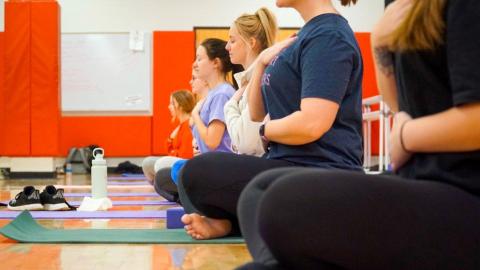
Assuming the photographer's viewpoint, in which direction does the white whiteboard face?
facing the viewer

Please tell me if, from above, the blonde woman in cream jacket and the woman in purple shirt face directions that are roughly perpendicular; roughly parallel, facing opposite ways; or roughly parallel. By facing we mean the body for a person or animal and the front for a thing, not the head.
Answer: roughly parallel

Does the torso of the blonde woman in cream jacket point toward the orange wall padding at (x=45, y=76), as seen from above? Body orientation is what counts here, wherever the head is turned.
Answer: no

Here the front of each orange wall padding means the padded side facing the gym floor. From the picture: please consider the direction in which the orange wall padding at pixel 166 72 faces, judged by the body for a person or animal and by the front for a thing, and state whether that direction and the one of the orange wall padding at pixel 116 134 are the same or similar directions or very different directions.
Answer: same or similar directions

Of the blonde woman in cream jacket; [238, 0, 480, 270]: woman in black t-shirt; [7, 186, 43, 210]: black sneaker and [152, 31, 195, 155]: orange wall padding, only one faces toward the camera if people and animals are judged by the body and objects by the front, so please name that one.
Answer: the orange wall padding

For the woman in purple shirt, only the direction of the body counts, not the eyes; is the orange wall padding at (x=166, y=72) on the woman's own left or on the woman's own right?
on the woman's own right

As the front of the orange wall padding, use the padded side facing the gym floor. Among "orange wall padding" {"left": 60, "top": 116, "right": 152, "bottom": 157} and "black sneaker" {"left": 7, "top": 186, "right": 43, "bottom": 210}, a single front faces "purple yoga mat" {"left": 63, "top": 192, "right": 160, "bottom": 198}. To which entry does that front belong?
the orange wall padding

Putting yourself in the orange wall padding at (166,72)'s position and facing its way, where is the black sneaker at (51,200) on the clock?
The black sneaker is roughly at 12 o'clock from the orange wall padding.

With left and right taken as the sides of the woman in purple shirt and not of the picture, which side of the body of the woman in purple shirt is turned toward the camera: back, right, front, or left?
left

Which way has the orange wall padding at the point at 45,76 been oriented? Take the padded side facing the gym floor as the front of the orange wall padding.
toward the camera

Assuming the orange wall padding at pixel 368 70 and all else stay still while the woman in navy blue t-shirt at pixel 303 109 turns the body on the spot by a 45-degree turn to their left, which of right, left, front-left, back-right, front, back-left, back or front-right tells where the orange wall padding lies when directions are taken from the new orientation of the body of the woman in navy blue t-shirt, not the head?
back-right

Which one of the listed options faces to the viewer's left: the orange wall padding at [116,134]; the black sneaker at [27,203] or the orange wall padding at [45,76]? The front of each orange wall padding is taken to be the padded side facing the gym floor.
the black sneaker

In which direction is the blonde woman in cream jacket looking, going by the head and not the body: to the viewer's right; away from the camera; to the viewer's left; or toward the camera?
to the viewer's left

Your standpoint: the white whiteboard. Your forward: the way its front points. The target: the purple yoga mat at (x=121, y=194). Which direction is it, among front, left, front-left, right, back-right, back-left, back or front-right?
front

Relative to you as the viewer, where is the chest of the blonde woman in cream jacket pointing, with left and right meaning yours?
facing to the left of the viewer

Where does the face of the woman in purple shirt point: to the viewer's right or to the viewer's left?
to the viewer's left

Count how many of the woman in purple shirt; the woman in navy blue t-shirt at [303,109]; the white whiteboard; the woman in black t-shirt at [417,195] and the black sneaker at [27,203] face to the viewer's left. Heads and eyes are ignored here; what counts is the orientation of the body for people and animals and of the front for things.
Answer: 4

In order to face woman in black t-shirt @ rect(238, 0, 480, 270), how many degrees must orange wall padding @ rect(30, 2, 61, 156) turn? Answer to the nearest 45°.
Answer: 0° — it already faces them

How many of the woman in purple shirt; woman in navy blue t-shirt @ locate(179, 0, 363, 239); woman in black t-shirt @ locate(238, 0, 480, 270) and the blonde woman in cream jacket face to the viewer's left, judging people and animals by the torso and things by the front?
4

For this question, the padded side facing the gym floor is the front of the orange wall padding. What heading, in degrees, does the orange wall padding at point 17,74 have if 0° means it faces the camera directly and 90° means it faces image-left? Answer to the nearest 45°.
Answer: approximately 0°

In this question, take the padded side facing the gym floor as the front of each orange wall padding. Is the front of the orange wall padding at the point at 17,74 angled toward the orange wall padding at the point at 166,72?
no

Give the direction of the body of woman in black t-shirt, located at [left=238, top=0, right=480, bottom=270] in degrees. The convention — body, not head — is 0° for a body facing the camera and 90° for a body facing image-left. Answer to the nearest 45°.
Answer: approximately 90°

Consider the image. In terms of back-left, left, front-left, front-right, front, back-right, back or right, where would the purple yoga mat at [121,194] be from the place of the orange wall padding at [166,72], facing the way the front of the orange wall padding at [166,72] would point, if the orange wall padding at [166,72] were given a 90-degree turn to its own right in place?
left
